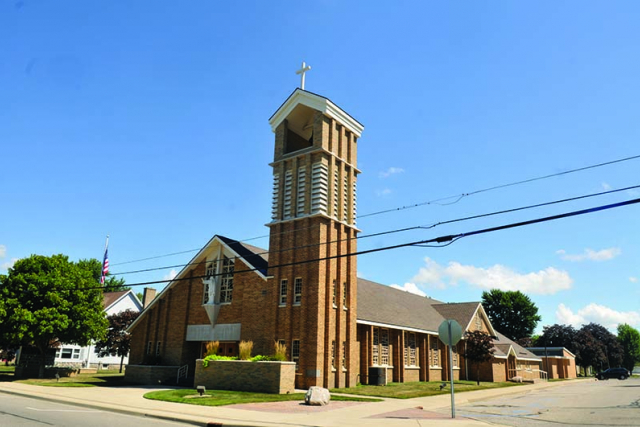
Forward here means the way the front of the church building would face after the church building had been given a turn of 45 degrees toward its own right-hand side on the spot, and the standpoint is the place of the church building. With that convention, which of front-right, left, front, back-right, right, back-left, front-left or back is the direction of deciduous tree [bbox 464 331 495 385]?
back-right

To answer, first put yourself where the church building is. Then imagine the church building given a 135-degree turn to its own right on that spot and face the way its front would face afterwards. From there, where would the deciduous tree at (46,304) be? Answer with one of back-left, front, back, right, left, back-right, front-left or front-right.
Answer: left

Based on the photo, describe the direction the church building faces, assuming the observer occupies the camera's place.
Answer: facing the viewer and to the left of the viewer
